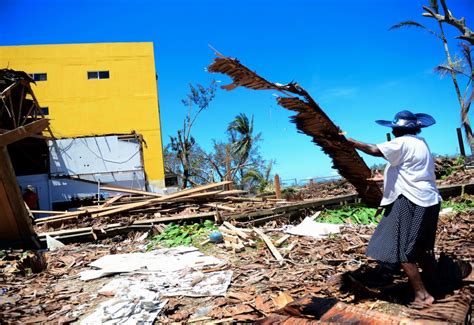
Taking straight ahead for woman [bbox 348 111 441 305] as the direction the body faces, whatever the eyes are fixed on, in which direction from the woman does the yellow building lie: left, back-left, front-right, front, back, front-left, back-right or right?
front

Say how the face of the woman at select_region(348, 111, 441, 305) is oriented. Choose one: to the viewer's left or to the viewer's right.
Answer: to the viewer's left

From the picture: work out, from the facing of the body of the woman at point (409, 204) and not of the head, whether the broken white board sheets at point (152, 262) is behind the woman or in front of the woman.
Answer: in front

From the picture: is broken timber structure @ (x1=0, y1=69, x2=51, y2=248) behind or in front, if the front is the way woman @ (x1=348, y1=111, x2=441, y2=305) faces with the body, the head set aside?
in front

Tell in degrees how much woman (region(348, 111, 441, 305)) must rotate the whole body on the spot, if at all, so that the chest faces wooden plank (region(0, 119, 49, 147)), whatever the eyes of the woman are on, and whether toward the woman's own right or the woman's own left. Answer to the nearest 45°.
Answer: approximately 45° to the woman's own left

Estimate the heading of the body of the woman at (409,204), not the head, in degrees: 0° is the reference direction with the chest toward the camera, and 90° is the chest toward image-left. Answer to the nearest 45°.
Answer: approximately 135°

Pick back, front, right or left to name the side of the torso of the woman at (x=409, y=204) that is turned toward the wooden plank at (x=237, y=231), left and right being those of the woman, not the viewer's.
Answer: front
